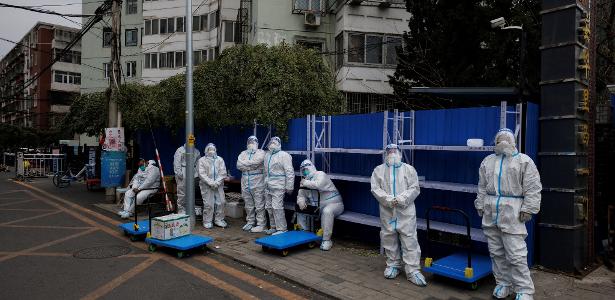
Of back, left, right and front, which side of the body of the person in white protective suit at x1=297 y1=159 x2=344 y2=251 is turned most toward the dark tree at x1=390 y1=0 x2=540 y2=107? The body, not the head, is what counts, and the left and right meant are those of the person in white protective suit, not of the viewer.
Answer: back

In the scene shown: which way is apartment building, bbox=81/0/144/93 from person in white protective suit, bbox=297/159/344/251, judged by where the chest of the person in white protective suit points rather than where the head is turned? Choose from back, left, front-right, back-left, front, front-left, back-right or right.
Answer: right

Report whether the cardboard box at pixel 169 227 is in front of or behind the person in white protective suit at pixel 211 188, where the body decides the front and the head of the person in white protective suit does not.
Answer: in front

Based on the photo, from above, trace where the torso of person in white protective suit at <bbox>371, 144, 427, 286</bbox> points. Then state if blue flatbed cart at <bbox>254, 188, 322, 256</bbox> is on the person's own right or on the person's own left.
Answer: on the person's own right

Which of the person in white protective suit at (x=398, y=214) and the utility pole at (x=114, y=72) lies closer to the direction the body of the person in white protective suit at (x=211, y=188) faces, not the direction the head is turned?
the person in white protective suit

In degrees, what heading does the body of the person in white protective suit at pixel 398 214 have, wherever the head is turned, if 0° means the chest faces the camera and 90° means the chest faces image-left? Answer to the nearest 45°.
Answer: approximately 0°

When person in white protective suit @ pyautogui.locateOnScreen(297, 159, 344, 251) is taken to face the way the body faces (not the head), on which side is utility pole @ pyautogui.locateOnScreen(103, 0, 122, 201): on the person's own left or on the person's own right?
on the person's own right

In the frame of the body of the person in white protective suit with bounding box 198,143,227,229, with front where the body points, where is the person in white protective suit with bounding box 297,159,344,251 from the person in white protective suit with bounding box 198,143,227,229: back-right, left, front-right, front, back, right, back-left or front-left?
front-left

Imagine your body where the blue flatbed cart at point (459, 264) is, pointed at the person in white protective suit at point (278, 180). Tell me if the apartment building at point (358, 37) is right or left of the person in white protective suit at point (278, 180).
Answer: right

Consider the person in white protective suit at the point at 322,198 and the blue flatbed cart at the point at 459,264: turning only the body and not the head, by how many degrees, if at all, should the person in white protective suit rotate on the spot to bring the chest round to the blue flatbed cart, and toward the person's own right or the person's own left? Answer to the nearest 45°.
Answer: approximately 90° to the person's own left

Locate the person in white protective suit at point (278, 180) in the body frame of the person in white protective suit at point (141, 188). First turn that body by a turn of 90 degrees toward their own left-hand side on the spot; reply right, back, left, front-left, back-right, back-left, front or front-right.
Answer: front-left

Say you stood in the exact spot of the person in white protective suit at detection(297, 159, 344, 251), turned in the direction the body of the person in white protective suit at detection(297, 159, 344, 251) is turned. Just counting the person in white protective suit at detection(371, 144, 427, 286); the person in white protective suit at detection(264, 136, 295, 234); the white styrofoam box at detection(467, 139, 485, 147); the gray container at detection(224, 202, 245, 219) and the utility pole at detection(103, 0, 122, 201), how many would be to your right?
3
